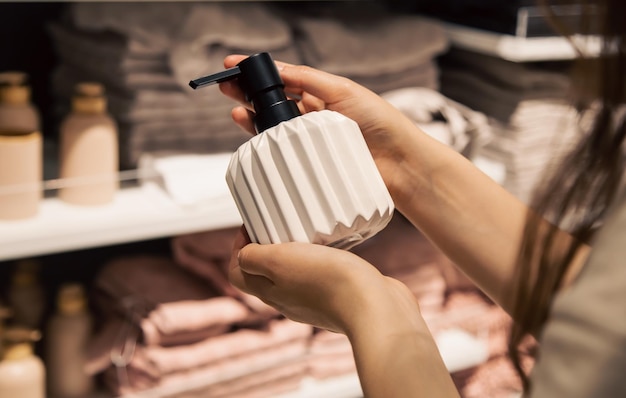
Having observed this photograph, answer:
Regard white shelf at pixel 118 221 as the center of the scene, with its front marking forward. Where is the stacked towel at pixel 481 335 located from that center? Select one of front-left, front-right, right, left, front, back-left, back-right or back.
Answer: left

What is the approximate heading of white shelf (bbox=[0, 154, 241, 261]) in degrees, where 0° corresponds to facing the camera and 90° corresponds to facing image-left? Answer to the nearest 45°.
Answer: approximately 0°
